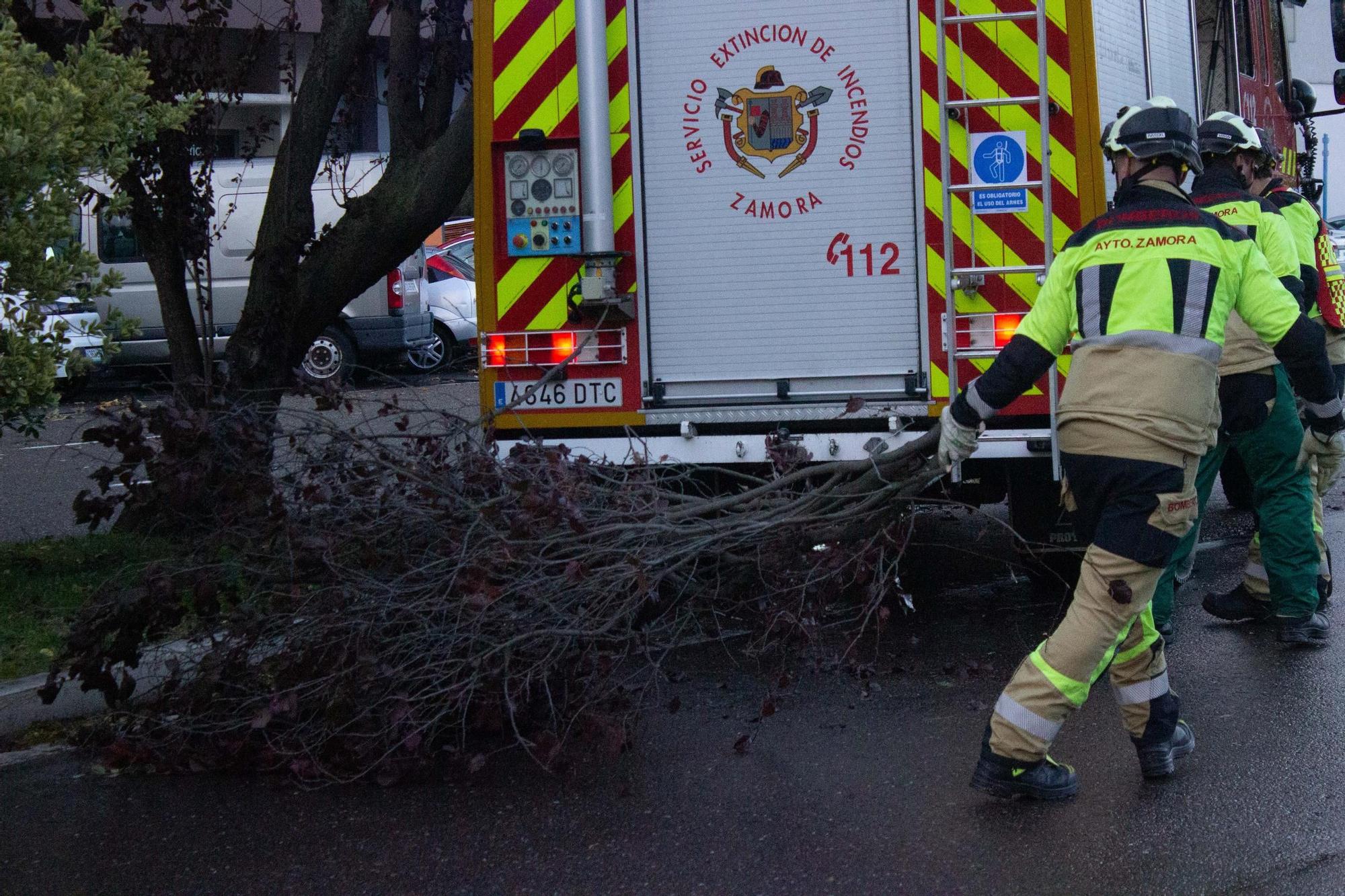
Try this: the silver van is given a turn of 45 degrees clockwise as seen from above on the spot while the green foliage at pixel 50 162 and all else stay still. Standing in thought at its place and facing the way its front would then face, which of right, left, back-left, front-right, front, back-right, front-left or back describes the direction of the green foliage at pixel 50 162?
back-left

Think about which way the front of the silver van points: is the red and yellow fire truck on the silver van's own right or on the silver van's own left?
on the silver van's own left

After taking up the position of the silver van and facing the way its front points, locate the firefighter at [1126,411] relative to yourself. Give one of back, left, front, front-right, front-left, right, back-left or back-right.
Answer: left

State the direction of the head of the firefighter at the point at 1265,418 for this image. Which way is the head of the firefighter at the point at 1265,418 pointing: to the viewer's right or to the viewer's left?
to the viewer's right

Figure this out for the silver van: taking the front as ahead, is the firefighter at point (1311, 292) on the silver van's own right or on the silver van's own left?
on the silver van's own left

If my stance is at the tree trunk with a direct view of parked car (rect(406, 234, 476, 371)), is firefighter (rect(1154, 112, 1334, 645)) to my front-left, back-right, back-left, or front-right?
back-right

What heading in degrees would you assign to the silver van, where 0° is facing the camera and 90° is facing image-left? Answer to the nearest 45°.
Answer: approximately 90°

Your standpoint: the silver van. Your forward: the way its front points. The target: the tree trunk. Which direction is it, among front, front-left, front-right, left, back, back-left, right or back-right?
left
